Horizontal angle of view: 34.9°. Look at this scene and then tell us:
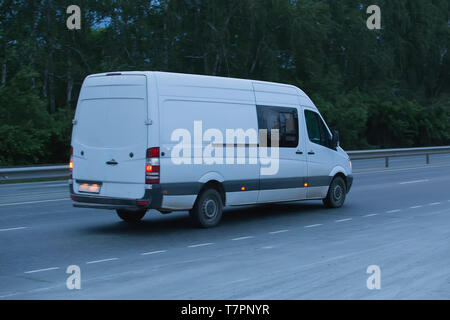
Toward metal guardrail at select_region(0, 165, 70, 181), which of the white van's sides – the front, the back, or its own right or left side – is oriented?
left

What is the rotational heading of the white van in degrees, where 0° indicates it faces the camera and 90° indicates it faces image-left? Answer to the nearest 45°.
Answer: approximately 225°
